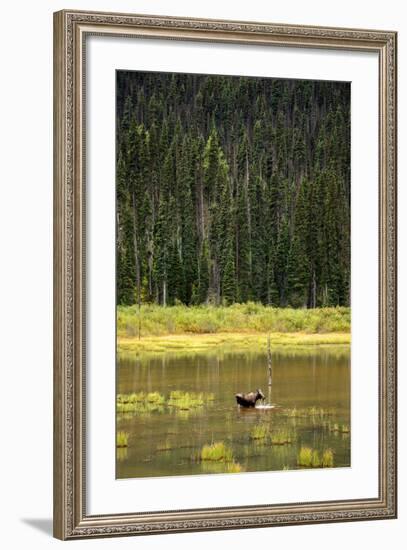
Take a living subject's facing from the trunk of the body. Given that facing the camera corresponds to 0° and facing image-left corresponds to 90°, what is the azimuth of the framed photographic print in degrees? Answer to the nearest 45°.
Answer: approximately 315°
